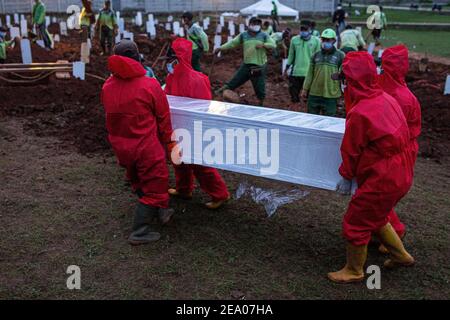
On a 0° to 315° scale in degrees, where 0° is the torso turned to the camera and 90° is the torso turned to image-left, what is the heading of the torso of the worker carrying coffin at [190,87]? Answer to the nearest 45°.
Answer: approximately 90°

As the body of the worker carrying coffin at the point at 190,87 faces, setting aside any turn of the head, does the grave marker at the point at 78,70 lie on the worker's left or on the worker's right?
on the worker's right

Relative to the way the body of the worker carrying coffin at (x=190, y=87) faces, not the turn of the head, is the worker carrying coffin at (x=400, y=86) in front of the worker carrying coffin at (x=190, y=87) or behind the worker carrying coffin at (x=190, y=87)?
behind

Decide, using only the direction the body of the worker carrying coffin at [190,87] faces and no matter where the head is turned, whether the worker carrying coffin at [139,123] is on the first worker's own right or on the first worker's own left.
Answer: on the first worker's own left

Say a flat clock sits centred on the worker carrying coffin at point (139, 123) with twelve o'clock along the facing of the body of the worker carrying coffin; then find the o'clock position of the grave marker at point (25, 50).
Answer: The grave marker is roughly at 10 o'clock from the worker carrying coffin.

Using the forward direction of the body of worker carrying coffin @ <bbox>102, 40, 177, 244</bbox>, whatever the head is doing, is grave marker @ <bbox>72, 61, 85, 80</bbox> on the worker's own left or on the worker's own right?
on the worker's own left

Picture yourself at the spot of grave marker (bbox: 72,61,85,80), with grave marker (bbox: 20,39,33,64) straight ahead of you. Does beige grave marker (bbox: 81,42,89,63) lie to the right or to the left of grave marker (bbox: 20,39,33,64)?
right

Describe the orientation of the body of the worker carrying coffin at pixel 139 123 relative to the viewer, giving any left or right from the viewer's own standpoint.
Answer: facing away from the viewer and to the right of the viewer
